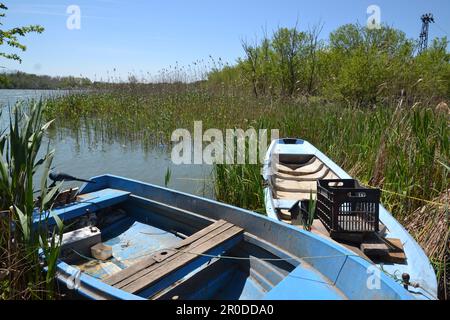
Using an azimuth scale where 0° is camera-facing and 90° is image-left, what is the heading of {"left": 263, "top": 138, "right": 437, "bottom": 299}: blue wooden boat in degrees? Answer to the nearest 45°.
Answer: approximately 315°

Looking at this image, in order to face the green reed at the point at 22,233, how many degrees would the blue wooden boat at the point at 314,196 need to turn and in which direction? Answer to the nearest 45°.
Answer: approximately 90° to its right

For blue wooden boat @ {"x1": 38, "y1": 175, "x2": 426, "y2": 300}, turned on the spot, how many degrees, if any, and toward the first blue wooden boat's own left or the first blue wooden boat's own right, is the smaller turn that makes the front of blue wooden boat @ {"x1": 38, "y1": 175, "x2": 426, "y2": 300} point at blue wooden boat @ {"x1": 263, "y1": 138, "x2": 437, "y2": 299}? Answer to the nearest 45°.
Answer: approximately 90° to the first blue wooden boat's own left

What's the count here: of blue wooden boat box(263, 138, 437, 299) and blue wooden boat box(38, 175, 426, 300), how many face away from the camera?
0

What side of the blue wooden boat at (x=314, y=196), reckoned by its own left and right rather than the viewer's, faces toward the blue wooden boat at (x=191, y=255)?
right

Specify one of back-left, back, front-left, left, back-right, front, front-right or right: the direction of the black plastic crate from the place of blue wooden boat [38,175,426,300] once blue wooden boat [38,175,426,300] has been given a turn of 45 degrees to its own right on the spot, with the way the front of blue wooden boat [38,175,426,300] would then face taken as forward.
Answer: left

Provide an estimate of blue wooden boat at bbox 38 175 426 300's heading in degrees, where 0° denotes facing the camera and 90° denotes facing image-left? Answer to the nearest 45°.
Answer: approximately 315°
